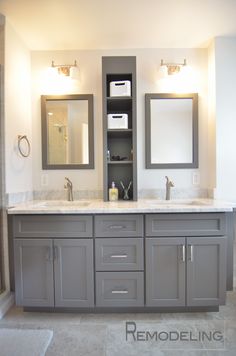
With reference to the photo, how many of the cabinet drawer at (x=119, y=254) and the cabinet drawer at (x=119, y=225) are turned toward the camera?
2

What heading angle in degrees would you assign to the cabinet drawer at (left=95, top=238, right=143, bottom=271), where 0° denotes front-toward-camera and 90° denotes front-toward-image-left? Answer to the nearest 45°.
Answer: approximately 0°

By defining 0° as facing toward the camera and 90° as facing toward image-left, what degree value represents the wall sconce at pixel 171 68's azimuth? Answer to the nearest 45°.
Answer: approximately 0°
